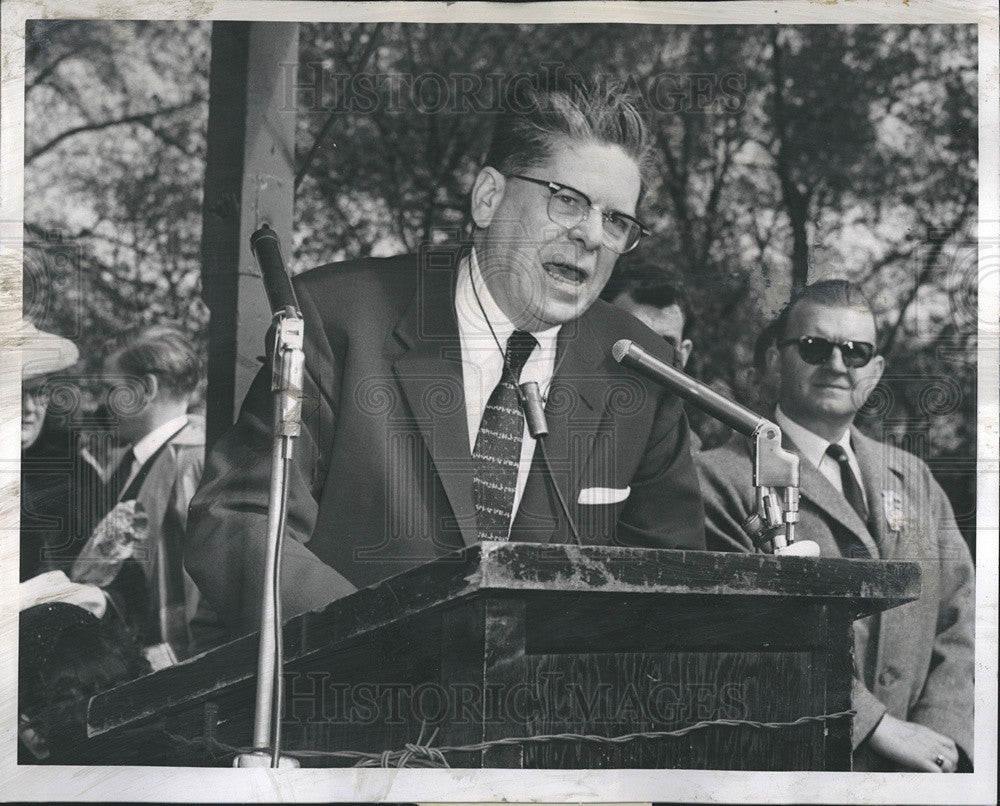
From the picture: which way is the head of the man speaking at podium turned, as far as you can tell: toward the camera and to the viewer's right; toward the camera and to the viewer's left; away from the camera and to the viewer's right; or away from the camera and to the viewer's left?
toward the camera and to the viewer's right

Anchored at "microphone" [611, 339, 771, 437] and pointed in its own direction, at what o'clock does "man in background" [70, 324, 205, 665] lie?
The man in background is roughly at 12 o'clock from the microphone.

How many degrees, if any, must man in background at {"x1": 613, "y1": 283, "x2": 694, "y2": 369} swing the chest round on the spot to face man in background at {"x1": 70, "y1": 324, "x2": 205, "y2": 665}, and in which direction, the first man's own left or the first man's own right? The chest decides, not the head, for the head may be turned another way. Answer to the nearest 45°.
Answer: approximately 45° to the first man's own right

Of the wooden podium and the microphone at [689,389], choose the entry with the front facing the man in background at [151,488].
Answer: the microphone

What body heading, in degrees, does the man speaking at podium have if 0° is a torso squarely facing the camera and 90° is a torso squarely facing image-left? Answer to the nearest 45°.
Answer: approximately 315°

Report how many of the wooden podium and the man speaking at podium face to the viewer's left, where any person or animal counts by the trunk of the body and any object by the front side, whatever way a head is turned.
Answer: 0

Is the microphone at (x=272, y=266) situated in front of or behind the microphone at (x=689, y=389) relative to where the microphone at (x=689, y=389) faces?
in front

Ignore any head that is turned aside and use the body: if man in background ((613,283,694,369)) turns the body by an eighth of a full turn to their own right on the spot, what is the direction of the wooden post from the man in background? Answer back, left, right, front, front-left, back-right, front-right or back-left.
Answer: front

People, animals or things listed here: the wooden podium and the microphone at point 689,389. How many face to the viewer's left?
1

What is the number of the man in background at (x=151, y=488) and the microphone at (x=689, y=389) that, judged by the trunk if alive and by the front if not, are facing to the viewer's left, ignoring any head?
2

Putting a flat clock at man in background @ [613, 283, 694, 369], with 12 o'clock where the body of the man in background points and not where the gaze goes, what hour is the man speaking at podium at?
The man speaking at podium is roughly at 1 o'clock from the man in background.

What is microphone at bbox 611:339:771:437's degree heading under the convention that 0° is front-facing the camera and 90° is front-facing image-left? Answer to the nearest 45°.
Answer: approximately 90°
